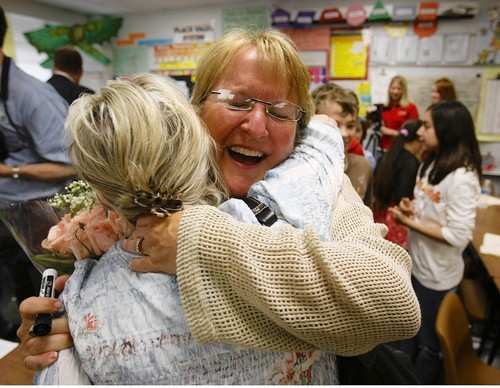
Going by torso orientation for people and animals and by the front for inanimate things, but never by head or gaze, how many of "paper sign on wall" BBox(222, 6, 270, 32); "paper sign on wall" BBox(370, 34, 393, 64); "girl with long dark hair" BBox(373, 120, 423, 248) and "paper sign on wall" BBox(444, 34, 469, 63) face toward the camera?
3

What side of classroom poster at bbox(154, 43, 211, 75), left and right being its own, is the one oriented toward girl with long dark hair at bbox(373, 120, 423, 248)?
front

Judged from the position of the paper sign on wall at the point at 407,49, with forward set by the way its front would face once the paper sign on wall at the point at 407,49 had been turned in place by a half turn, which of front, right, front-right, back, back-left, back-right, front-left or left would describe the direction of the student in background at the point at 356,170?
back

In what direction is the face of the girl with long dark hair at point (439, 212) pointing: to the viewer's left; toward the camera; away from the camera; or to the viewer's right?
to the viewer's left

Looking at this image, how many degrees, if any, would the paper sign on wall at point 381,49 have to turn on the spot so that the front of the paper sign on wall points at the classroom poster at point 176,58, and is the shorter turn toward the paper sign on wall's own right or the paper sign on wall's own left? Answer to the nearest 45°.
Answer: approximately 90° to the paper sign on wall's own right

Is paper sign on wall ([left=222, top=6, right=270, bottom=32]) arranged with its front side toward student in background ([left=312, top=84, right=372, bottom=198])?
yes

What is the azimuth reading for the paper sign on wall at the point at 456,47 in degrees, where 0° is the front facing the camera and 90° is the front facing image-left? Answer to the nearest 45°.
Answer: approximately 0°

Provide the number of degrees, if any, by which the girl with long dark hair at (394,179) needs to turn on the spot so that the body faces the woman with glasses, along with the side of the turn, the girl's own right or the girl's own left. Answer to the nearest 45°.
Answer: approximately 135° to the girl's own right

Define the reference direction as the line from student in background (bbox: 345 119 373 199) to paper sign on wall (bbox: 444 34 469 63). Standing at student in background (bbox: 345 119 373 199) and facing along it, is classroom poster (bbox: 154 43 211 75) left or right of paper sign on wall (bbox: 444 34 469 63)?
left
